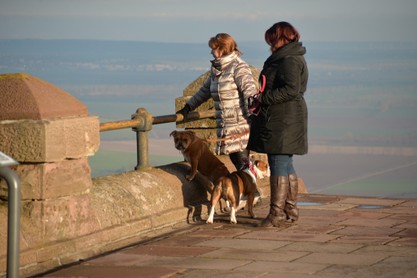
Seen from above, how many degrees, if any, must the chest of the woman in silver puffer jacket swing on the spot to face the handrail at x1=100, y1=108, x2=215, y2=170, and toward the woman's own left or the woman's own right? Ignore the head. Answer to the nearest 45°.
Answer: approximately 45° to the woman's own right

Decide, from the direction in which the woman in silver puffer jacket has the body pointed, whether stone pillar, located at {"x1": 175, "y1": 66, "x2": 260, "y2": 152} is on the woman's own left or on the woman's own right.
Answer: on the woman's own right
